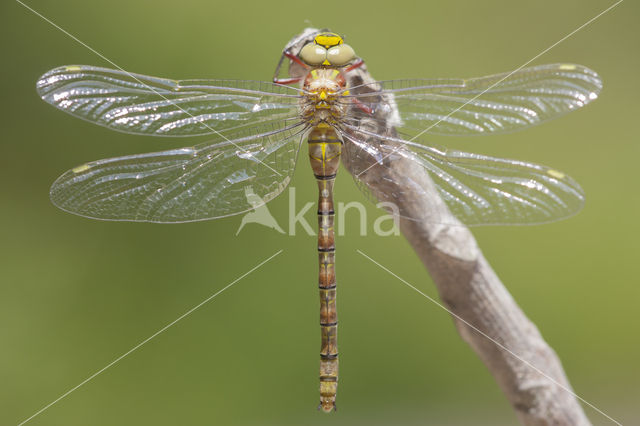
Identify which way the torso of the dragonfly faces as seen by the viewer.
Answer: away from the camera
